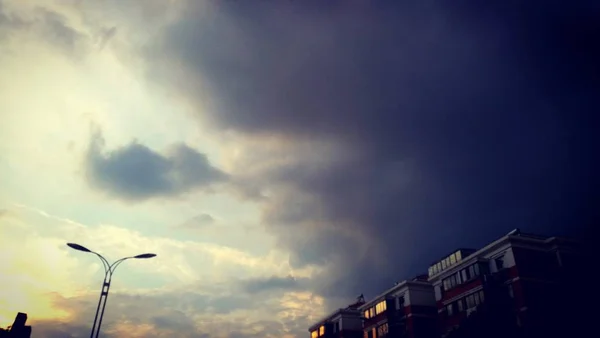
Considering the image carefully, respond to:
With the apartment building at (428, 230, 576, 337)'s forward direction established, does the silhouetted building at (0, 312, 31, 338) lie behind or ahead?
ahead

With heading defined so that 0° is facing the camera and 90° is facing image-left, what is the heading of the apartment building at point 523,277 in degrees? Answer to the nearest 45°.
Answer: approximately 45°
